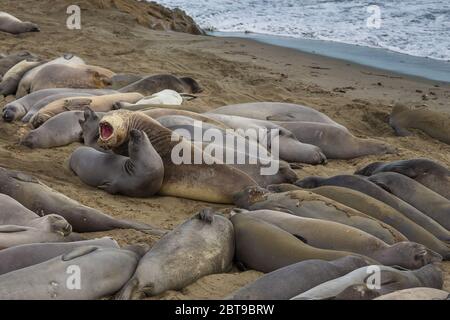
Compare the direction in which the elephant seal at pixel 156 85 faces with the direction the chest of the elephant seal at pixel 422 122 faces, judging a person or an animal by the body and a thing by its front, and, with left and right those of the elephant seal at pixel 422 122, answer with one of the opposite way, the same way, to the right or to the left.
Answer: the opposite way

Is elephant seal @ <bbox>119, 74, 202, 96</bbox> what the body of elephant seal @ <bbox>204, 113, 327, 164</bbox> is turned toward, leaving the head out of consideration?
no

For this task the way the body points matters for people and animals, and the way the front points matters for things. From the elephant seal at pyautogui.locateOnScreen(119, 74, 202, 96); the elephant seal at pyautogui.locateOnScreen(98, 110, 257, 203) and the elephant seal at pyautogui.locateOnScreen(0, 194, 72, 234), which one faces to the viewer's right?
the elephant seal at pyautogui.locateOnScreen(119, 74, 202, 96)

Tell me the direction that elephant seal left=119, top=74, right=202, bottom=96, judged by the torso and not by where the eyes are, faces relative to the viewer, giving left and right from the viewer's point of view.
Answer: facing to the right of the viewer

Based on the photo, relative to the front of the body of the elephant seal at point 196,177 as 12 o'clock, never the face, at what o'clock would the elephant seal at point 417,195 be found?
the elephant seal at point 417,195 is roughly at 6 o'clock from the elephant seal at point 196,177.

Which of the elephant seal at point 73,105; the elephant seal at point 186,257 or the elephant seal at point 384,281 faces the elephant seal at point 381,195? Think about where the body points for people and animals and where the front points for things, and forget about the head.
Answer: the elephant seal at point 186,257

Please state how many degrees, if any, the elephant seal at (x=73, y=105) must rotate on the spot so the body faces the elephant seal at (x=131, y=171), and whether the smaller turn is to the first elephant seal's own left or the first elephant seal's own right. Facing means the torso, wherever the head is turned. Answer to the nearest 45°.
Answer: approximately 90° to the first elephant seal's own left

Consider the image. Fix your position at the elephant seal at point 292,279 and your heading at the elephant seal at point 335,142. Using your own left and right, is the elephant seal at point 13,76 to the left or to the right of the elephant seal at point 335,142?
left

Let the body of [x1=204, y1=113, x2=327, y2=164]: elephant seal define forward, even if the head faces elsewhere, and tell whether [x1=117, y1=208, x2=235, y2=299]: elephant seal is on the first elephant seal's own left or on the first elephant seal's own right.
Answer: on the first elephant seal's own right

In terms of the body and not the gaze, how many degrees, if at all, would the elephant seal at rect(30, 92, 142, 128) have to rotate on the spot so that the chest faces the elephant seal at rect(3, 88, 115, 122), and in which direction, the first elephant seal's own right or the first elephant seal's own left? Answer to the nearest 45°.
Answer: approximately 45° to the first elephant seal's own right

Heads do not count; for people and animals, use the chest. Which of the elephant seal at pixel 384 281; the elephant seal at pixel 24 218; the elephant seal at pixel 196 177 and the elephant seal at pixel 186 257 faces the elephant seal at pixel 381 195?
the elephant seal at pixel 186 257

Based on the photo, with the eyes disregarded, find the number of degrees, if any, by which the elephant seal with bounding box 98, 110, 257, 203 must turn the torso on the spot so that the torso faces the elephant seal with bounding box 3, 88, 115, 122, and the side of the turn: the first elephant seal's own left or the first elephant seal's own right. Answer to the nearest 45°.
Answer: approximately 45° to the first elephant seal's own right

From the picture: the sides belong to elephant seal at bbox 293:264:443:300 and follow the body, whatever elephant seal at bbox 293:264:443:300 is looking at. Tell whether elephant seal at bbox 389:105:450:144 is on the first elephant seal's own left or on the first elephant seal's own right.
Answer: on the first elephant seal's own left

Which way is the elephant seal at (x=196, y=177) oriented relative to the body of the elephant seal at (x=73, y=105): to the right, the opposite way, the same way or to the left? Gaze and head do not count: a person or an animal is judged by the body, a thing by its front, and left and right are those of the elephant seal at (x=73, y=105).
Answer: the same way

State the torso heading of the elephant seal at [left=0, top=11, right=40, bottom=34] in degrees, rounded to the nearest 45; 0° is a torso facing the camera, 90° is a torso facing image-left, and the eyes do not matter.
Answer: approximately 270°

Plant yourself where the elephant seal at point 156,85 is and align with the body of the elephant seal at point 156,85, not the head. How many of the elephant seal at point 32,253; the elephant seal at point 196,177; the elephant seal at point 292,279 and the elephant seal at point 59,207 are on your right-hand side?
4
